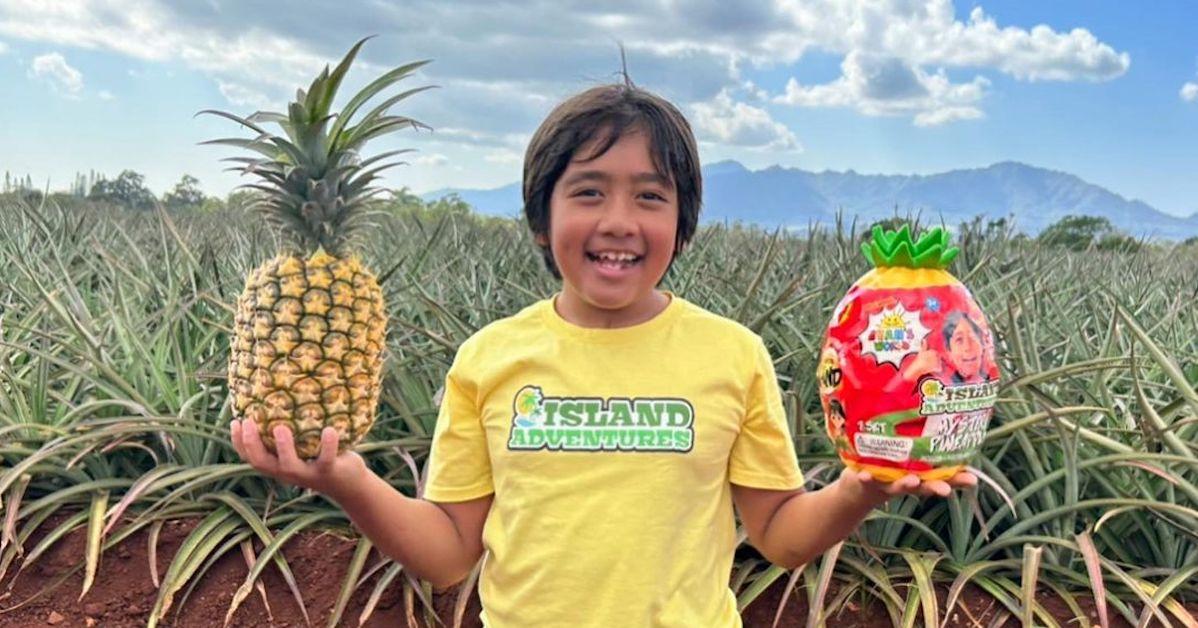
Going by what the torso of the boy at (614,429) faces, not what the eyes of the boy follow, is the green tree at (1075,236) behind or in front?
behind

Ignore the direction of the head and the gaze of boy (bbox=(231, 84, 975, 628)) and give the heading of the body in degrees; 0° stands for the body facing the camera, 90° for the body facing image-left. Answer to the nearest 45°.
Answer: approximately 0°
